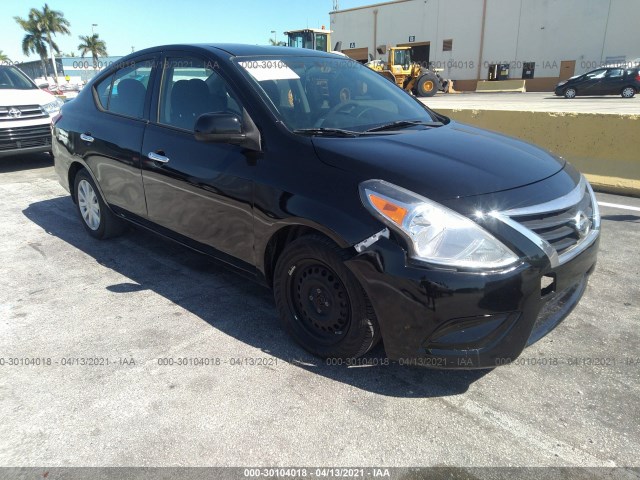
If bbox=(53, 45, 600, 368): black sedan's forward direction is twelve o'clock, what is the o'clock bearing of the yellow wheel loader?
The yellow wheel loader is roughly at 8 o'clock from the black sedan.

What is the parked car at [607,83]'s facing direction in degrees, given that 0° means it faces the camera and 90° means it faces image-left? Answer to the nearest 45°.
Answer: approximately 90°

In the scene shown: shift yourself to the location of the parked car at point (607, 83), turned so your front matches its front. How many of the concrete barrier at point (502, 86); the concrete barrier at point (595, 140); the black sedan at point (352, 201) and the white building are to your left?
2

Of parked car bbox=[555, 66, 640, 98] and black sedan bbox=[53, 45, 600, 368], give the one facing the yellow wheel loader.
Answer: the parked car

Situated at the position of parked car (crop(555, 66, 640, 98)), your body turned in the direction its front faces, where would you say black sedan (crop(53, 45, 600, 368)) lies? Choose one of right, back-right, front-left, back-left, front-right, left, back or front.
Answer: left

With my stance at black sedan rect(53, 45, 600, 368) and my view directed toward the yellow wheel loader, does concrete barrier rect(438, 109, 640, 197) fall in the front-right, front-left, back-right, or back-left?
front-right

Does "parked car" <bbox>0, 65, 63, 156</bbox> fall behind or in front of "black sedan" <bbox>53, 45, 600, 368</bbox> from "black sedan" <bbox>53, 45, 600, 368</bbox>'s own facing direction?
behind

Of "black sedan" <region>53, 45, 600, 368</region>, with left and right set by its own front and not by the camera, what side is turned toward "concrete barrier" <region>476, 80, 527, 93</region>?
left

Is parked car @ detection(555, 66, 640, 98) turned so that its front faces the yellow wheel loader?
yes
